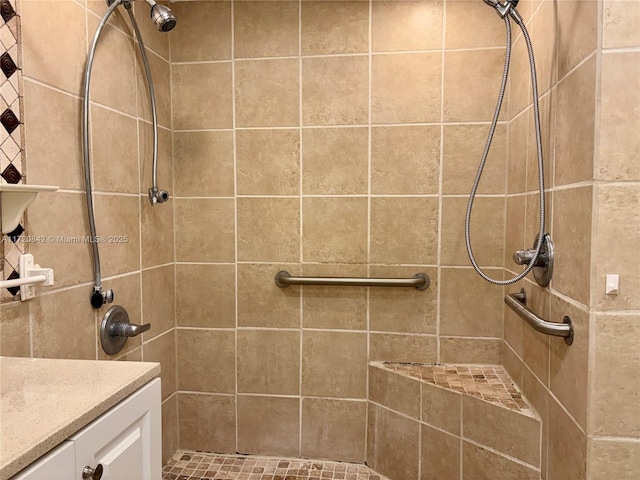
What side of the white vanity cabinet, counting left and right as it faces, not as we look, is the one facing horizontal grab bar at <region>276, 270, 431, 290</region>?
left

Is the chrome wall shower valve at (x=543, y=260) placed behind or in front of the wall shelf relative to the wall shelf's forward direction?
in front

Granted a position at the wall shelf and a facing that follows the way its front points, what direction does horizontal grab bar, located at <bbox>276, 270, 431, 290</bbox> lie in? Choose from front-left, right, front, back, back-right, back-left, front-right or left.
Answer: front

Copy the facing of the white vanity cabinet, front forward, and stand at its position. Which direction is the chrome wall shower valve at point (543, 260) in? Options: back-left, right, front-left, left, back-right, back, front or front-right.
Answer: front-left

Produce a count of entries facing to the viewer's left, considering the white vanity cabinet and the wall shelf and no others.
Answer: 0

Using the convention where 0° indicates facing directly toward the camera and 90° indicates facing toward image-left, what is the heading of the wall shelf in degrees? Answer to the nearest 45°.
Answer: approximately 270°

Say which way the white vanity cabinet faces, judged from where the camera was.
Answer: facing the viewer and to the right of the viewer

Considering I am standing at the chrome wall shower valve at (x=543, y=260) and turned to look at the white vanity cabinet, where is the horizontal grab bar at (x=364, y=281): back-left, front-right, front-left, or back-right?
front-right
